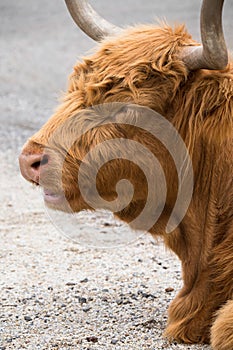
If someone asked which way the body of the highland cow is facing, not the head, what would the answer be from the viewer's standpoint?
to the viewer's left
